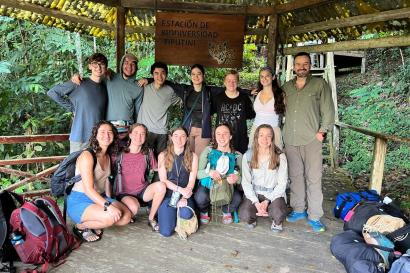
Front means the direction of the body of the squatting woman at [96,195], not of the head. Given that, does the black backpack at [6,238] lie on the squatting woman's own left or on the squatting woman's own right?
on the squatting woman's own right

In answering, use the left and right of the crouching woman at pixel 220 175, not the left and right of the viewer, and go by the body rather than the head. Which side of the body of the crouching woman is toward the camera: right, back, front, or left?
front

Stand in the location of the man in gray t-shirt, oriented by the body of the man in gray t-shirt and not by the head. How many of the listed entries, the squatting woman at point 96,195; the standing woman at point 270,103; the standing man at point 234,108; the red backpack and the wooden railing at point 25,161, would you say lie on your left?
2

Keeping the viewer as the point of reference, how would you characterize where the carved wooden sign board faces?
facing the viewer

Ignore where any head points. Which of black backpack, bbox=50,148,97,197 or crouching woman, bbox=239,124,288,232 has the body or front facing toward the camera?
the crouching woman

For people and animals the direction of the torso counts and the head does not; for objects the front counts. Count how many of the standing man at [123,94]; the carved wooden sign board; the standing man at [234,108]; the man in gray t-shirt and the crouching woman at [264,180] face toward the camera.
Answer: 5

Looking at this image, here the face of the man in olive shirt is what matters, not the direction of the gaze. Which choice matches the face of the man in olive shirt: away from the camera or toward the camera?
toward the camera

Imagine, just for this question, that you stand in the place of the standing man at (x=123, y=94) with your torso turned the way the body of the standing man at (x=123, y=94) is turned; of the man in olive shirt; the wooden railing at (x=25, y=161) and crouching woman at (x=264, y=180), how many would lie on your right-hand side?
1

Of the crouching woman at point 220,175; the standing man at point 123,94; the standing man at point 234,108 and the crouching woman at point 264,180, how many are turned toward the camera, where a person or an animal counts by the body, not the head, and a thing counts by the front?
4

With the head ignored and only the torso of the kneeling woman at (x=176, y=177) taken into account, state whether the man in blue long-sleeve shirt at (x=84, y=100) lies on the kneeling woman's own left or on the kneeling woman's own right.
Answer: on the kneeling woman's own right

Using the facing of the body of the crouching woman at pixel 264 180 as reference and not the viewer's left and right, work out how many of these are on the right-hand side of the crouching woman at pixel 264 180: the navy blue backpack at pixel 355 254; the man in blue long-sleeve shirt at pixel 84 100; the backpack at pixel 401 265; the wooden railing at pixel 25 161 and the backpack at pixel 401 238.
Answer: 2

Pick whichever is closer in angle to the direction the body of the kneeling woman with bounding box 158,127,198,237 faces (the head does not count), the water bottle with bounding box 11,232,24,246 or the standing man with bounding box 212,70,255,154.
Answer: the water bottle

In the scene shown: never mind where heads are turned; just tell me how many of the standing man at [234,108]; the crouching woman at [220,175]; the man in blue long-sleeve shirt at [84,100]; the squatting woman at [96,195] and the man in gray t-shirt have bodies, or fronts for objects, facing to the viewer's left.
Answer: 0

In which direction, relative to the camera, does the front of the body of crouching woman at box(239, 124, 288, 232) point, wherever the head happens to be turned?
toward the camera

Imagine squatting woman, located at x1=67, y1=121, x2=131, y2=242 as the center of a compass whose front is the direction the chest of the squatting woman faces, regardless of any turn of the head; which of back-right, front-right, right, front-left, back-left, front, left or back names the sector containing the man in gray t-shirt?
left

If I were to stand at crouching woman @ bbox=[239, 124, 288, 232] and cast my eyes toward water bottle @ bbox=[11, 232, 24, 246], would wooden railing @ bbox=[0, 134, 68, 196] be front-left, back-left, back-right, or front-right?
front-right
